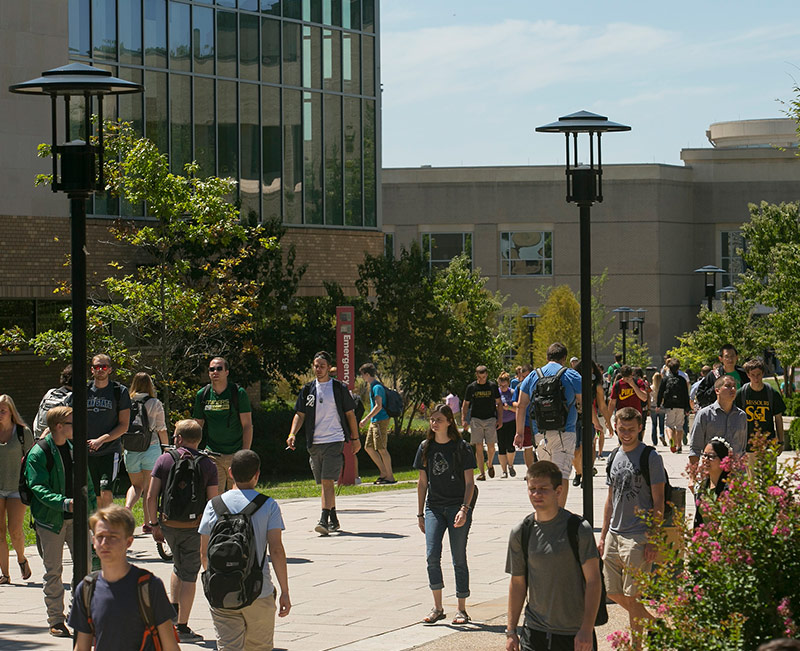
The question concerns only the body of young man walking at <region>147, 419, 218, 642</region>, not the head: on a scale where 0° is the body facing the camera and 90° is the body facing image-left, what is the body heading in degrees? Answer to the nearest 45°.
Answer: approximately 180°

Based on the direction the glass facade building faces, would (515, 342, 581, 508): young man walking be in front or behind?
in front

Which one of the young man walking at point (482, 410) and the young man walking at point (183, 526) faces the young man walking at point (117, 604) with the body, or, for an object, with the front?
the young man walking at point (482, 410)

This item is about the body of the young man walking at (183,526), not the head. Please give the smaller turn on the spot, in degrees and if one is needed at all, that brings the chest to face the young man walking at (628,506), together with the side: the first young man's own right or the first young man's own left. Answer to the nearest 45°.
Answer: approximately 90° to the first young man's own right

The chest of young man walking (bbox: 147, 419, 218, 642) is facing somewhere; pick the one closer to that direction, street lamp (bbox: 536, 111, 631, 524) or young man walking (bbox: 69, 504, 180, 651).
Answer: the street lamp

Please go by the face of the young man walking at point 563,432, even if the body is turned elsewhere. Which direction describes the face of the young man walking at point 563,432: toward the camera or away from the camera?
away from the camera

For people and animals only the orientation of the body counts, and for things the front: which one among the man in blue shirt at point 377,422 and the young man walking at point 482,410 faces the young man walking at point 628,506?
the young man walking at point 482,410

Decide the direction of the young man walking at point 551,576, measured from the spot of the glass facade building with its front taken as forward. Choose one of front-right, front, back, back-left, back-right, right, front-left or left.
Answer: front-right

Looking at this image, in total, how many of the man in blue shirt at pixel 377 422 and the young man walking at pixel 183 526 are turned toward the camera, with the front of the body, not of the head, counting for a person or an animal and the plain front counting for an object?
0

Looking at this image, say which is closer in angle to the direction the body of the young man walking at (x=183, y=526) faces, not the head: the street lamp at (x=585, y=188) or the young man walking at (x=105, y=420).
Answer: the young man walking
